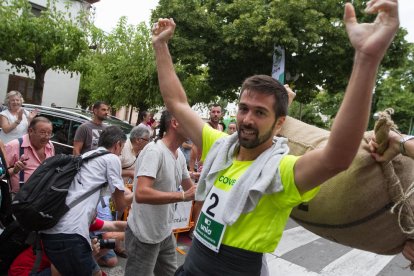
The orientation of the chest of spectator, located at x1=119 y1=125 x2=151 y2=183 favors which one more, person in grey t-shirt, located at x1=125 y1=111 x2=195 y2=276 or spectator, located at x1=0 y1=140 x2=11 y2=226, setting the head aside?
the person in grey t-shirt

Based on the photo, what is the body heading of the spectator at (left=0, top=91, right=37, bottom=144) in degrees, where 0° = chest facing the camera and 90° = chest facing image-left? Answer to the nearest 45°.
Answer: approximately 315°

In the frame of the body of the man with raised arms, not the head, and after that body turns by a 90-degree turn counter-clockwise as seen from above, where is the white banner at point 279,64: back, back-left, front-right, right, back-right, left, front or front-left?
back-left

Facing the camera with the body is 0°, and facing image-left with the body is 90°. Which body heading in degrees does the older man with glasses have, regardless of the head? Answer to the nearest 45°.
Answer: approximately 315°

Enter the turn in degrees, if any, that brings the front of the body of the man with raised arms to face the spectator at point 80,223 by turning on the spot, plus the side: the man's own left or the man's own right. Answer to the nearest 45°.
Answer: approximately 90° to the man's own right

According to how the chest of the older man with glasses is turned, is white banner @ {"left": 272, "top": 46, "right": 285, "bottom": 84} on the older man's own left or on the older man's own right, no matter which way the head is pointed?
on the older man's own left

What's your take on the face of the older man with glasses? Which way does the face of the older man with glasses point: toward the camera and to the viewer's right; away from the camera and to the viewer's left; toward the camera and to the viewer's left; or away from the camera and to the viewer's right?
toward the camera and to the viewer's right

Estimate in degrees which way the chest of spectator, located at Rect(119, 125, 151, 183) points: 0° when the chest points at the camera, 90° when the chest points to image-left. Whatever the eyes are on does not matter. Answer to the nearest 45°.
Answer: approximately 270°

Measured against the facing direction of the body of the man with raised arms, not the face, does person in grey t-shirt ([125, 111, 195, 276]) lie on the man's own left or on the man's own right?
on the man's own right

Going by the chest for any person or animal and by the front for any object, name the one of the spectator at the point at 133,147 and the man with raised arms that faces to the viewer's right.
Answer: the spectator

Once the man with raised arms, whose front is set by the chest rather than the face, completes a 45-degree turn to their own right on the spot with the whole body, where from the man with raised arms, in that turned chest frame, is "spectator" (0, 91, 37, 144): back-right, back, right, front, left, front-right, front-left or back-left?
front-right
